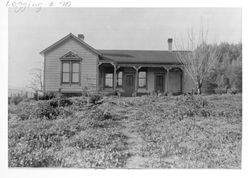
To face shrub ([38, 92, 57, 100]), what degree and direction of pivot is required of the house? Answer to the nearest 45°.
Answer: approximately 45° to its right

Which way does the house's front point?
toward the camera

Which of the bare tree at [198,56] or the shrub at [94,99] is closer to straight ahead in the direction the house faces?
the shrub

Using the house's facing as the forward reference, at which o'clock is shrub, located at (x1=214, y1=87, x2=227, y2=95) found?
The shrub is roughly at 10 o'clock from the house.

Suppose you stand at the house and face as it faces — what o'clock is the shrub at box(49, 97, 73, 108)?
The shrub is roughly at 1 o'clock from the house.

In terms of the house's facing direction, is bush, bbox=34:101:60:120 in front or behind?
in front

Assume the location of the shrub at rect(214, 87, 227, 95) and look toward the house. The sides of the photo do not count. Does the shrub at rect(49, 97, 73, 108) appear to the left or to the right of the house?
left
